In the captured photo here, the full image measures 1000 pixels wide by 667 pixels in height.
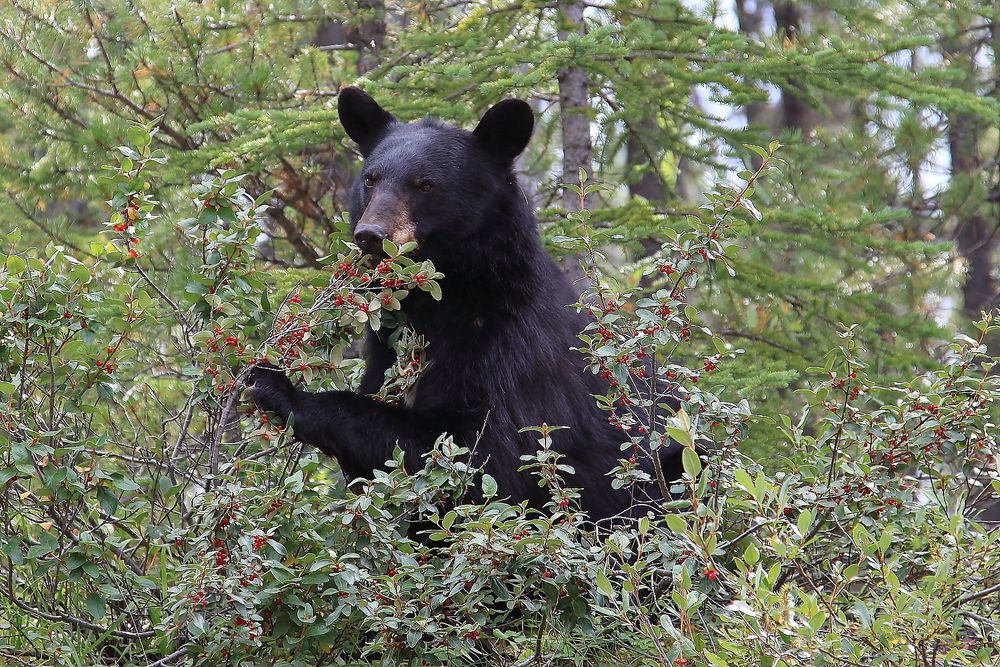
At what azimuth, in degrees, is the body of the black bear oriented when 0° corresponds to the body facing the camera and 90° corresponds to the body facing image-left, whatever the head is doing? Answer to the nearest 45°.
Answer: approximately 45°

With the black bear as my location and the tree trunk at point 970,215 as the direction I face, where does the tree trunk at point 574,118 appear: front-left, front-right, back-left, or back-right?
front-left

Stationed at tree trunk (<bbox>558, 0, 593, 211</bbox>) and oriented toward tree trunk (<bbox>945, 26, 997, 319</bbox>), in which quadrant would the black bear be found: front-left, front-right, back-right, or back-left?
back-right

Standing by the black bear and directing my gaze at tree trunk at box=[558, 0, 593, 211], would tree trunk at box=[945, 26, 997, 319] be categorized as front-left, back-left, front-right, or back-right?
front-right

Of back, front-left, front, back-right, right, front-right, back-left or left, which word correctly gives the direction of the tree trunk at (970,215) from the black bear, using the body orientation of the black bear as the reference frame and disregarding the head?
back

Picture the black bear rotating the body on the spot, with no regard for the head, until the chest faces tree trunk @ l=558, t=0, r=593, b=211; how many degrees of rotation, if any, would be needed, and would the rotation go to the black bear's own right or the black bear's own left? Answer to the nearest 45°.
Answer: approximately 135° to the black bear's own right
